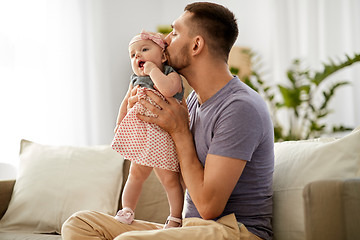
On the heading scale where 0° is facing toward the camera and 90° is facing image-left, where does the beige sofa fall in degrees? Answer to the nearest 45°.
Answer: approximately 0°

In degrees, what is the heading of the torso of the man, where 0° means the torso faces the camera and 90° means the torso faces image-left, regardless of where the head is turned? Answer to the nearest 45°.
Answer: approximately 90°

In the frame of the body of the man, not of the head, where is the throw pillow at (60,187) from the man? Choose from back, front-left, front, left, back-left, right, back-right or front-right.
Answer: front-right

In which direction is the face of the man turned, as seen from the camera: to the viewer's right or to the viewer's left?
to the viewer's left

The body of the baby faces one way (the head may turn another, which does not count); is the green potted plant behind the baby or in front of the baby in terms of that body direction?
behind

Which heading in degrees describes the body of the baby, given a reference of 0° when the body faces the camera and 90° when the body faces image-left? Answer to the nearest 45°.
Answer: approximately 45°

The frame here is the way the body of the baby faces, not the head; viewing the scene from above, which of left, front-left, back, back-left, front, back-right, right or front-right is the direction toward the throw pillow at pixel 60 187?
right

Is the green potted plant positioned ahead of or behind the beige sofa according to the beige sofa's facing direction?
behind
